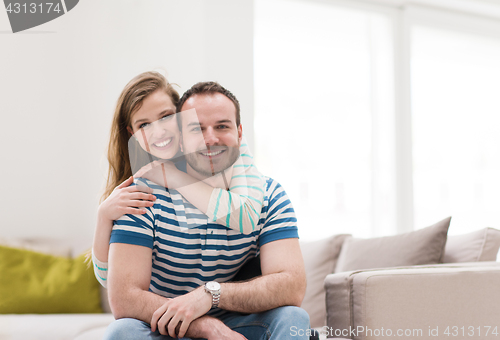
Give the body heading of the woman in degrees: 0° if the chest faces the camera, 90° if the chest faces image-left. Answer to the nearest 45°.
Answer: approximately 0°

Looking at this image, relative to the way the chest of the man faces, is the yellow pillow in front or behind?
behind

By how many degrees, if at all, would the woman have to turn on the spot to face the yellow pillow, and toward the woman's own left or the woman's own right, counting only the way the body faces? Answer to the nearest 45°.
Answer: approximately 135° to the woman's own right
